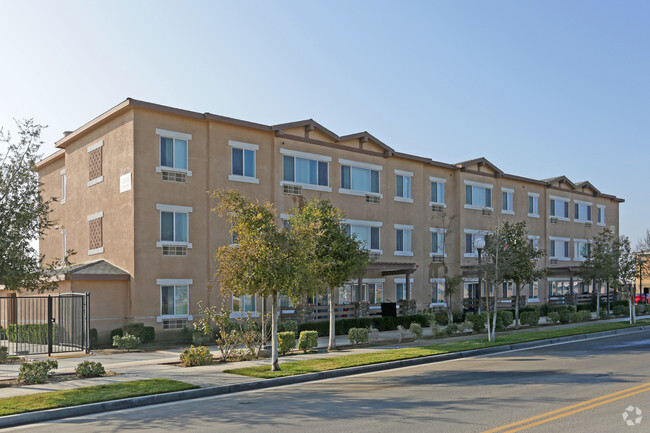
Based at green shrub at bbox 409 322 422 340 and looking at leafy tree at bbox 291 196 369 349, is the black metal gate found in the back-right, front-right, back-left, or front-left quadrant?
front-right

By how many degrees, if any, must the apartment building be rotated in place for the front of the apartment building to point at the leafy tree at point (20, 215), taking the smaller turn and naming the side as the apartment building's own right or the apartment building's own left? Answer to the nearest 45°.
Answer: approximately 45° to the apartment building's own right

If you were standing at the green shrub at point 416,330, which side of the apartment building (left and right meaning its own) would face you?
front

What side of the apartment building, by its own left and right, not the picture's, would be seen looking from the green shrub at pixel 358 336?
front

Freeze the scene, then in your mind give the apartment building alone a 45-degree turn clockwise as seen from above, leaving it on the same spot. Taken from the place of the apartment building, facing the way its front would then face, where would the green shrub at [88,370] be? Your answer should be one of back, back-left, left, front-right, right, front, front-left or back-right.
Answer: front

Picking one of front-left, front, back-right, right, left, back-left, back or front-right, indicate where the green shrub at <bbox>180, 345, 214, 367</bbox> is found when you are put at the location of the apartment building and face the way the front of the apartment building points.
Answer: front-right

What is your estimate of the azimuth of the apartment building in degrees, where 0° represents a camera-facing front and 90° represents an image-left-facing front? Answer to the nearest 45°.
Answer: approximately 315°

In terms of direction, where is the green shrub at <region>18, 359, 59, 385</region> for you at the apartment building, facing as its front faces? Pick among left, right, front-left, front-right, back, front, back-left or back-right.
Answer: front-right
